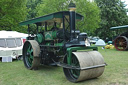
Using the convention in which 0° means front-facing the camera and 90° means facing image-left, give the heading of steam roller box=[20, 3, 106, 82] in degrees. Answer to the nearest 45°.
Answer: approximately 315°

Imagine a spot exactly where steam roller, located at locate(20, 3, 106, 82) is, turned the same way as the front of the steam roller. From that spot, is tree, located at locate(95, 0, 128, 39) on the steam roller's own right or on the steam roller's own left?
on the steam roller's own left
